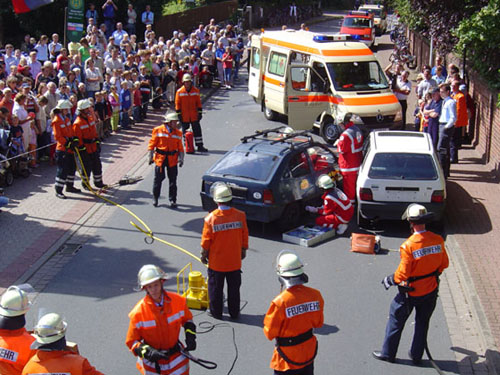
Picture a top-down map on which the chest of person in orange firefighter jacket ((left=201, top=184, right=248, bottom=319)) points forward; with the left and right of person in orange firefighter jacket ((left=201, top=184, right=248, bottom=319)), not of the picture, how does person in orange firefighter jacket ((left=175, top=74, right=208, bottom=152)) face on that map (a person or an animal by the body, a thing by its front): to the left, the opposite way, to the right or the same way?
the opposite way

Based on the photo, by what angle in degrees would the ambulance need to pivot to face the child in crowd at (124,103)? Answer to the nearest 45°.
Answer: approximately 135° to its right

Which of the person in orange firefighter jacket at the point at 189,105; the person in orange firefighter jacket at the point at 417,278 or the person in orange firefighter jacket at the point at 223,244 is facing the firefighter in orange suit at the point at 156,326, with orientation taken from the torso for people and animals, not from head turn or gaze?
the person in orange firefighter jacket at the point at 189,105

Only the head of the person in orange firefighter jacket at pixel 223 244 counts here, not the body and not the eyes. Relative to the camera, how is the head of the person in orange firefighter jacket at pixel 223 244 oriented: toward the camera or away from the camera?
away from the camera

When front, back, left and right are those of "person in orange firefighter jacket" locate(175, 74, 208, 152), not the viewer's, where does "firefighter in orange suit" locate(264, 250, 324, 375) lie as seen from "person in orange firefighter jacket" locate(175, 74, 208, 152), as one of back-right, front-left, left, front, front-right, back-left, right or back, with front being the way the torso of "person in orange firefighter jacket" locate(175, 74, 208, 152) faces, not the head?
front

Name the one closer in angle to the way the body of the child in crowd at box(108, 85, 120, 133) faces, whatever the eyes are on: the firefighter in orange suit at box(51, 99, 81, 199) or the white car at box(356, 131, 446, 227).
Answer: the white car

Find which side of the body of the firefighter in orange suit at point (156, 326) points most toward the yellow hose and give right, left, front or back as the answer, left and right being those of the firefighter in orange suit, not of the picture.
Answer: back

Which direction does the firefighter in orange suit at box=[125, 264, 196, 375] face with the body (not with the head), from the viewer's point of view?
toward the camera

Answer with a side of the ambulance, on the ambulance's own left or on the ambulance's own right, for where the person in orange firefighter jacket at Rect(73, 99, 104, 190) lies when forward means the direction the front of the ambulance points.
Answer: on the ambulance's own right

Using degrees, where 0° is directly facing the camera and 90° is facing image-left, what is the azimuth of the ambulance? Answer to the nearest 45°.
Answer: approximately 315°

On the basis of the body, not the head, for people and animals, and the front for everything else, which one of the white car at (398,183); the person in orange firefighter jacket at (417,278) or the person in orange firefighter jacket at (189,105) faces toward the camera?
the person in orange firefighter jacket at (189,105)

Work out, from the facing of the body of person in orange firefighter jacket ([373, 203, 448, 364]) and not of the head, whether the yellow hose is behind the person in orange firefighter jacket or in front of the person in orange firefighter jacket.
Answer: in front

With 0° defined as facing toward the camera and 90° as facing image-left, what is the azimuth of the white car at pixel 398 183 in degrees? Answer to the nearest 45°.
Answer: approximately 180°

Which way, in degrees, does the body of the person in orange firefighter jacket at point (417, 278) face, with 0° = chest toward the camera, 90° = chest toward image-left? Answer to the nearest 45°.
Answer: approximately 135°

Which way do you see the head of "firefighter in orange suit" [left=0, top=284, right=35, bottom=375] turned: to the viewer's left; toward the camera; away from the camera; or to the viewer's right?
away from the camera

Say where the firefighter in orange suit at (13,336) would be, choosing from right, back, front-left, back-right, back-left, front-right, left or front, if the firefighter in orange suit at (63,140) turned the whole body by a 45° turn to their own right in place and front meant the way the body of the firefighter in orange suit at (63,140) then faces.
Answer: front

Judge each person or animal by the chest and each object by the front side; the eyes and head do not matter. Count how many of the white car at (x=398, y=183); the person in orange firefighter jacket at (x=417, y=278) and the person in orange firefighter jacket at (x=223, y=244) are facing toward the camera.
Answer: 0

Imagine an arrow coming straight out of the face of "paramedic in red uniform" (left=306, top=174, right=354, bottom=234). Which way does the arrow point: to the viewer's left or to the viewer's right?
to the viewer's left

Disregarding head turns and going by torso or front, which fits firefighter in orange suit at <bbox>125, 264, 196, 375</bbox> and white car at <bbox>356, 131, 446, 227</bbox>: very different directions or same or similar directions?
very different directions
